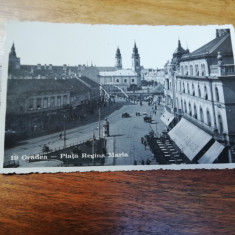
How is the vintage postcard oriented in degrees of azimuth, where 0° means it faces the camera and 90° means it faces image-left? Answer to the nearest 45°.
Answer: approximately 0°
